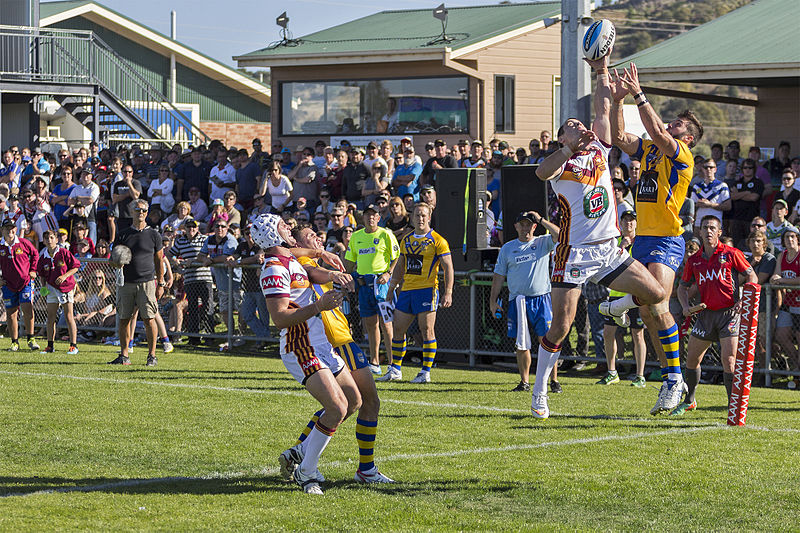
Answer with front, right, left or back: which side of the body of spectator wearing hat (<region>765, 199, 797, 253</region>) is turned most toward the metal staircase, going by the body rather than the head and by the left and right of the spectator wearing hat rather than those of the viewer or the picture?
right

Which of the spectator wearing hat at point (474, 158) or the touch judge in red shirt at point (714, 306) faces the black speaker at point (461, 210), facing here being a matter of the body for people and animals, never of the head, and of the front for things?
the spectator wearing hat

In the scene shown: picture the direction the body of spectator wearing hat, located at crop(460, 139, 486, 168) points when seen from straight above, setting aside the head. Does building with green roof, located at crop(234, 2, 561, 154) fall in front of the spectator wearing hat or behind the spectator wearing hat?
behind

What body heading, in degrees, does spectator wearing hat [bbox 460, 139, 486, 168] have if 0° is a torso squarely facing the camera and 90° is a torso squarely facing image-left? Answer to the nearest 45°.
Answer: approximately 0°

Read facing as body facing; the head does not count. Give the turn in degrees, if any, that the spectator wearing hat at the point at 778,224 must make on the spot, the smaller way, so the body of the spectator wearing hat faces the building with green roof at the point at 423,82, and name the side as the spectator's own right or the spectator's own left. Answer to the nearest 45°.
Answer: approximately 90° to the spectator's own right

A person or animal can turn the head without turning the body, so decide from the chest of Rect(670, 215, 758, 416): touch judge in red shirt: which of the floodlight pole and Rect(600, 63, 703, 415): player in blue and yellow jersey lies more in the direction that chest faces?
the player in blue and yellow jersey

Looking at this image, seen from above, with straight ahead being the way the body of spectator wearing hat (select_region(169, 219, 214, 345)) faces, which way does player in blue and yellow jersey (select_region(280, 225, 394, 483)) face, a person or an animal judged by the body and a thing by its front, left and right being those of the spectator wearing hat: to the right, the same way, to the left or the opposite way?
to the left

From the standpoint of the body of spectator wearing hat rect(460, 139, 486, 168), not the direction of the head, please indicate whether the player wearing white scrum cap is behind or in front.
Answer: in front

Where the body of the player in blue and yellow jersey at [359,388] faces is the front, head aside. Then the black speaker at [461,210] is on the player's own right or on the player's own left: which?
on the player's own left

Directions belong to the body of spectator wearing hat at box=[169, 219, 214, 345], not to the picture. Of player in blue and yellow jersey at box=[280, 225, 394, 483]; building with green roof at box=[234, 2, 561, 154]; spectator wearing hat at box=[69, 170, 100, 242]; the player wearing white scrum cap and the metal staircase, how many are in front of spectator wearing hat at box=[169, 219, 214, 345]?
2

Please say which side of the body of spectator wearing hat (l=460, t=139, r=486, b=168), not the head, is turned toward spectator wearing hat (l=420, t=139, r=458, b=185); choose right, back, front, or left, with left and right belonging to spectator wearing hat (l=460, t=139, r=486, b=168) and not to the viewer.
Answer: right
